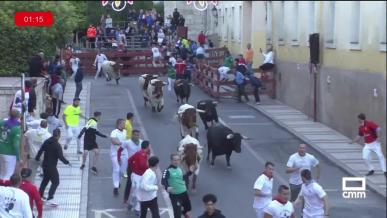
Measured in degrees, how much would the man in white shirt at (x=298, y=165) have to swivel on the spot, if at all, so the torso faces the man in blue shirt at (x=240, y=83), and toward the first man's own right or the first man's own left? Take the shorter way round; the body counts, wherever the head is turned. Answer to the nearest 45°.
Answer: approximately 180°

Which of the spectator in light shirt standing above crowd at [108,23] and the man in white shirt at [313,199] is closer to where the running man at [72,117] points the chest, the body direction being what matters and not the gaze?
the man in white shirt

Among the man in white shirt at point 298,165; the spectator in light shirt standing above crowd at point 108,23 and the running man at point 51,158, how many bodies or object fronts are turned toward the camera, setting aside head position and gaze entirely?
2

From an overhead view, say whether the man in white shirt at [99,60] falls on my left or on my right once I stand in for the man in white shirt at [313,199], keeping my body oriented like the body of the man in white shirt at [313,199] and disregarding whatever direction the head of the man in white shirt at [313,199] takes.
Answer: on my right

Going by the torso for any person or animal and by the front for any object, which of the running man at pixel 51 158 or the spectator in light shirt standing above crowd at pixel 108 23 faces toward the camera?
the spectator in light shirt standing above crowd

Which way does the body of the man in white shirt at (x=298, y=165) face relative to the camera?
toward the camera

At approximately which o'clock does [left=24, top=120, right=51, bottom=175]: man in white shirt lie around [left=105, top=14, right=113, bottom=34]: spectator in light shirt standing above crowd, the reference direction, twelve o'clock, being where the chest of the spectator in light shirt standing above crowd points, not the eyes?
The man in white shirt is roughly at 12 o'clock from the spectator in light shirt standing above crowd.

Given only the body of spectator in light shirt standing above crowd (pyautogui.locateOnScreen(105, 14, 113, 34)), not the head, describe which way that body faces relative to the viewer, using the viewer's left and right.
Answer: facing the viewer

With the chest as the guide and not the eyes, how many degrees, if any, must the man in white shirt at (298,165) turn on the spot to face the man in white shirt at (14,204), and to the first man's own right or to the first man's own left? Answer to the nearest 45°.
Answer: approximately 45° to the first man's own right

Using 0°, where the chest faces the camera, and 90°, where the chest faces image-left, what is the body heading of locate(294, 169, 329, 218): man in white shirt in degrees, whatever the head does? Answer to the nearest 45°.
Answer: approximately 45°

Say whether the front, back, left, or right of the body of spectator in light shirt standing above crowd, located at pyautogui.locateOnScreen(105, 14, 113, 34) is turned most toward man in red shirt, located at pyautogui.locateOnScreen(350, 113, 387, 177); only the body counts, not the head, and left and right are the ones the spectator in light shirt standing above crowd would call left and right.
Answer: front

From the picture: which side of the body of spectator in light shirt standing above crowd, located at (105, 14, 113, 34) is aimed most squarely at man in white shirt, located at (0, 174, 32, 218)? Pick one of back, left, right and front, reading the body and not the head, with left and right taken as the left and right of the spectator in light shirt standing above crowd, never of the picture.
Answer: front
